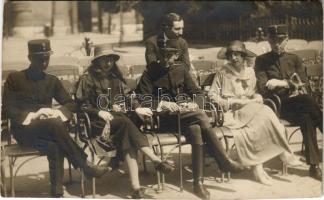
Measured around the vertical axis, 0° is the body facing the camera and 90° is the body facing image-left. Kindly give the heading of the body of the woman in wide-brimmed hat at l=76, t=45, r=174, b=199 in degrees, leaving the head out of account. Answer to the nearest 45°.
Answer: approximately 315°

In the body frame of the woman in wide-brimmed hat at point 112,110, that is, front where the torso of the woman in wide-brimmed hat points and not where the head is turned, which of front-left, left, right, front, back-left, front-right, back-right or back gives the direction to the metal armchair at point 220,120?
front-left

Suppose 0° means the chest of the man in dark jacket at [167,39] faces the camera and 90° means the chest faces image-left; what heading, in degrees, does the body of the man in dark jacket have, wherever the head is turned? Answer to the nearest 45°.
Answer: approximately 315°
